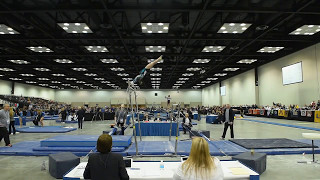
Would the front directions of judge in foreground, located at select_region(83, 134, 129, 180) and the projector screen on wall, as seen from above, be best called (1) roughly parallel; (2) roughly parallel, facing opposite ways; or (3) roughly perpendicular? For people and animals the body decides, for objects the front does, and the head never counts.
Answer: roughly perpendicular

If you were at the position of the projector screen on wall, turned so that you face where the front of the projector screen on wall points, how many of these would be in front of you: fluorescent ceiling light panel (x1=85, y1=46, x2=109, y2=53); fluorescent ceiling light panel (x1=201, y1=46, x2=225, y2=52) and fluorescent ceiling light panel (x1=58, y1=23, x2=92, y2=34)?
3

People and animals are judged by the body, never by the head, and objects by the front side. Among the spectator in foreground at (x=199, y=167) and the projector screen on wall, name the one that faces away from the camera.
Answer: the spectator in foreground

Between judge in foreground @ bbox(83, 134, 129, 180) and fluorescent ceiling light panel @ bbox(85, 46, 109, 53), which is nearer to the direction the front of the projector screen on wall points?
the fluorescent ceiling light panel

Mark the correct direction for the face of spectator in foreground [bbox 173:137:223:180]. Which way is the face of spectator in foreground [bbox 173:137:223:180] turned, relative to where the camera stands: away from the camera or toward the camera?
away from the camera

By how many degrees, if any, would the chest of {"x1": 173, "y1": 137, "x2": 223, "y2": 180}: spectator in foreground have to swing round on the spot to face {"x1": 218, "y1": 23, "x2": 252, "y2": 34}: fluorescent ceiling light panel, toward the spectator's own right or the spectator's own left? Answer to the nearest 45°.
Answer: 0° — they already face it

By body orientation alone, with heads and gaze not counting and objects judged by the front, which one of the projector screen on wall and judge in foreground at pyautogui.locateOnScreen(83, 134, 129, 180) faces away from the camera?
the judge in foreground

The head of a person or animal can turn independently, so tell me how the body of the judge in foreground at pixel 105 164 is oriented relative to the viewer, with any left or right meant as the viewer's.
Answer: facing away from the viewer

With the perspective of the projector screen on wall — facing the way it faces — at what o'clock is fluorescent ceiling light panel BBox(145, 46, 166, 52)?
The fluorescent ceiling light panel is roughly at 12 o'clock from the projector screen on wall.

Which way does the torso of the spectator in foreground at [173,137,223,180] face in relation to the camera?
away from the camera
